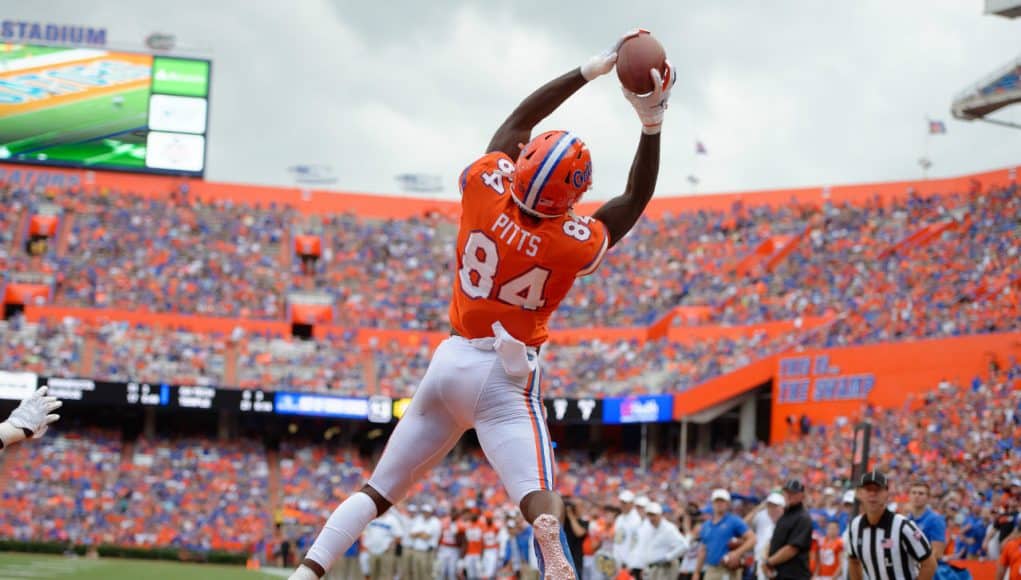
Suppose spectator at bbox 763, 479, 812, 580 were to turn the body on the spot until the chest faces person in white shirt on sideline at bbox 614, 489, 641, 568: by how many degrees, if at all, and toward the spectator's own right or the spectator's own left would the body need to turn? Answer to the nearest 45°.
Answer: approximately 90° to the spectator's own right

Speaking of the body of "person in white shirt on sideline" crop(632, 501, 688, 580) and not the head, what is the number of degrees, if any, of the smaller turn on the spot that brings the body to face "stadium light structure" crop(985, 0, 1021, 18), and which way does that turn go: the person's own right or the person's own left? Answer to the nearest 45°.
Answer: approximately 135° to the person's own left

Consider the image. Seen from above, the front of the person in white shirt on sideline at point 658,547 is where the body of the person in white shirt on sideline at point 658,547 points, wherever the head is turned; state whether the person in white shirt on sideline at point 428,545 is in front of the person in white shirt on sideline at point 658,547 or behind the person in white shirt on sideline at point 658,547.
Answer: behind

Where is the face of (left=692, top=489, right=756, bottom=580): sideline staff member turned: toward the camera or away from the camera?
toward the camera

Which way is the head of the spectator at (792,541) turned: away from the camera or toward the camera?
toward the camera

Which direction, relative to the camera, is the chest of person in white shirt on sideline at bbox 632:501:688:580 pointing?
toward the camera
